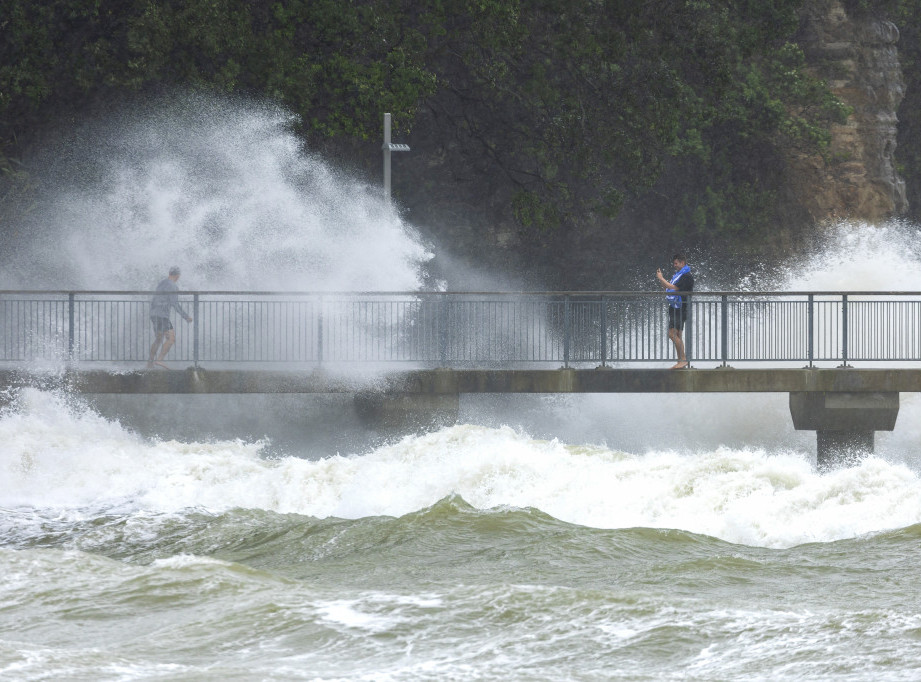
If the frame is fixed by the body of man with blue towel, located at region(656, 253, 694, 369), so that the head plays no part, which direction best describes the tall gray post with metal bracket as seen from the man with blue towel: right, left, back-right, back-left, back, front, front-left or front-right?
front-right

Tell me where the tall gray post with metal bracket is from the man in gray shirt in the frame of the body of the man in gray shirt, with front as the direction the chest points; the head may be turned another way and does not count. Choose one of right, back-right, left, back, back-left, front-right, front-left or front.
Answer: front-left

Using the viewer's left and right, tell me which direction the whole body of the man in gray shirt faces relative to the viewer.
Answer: facing to the right of the viewer

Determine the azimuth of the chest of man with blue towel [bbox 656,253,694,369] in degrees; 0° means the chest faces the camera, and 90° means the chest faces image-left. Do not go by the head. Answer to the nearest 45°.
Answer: approximately 90°
